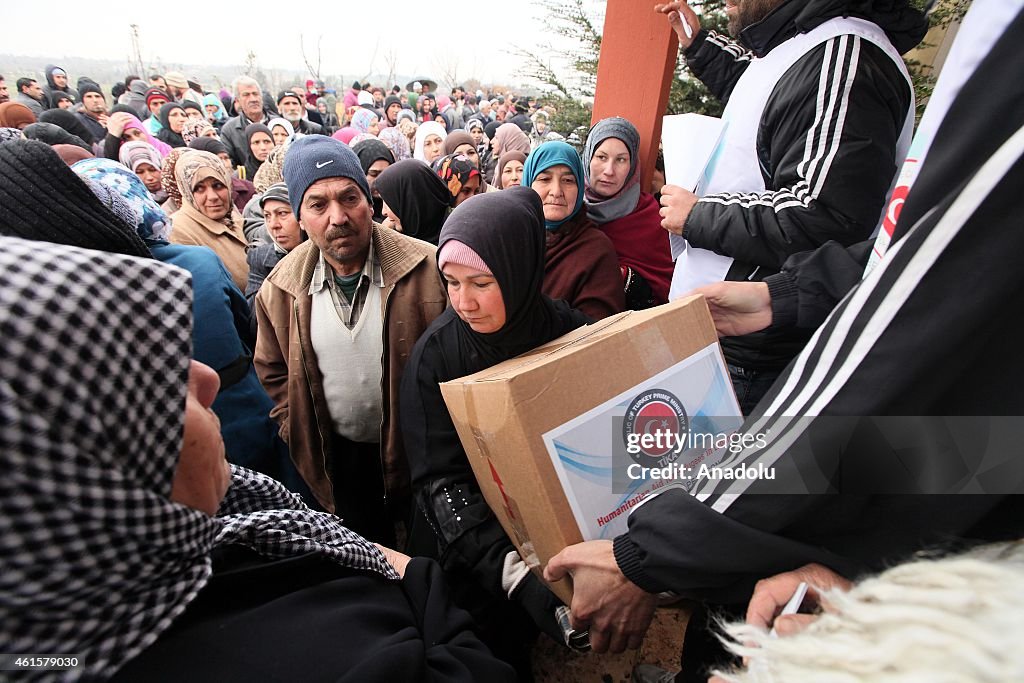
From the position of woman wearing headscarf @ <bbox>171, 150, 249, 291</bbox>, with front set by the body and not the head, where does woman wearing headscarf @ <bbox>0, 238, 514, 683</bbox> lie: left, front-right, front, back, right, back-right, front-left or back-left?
front-right

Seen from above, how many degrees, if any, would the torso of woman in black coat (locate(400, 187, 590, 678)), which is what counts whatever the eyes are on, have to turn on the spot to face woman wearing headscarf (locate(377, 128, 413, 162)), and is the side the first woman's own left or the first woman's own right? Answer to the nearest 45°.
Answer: approximately 180°

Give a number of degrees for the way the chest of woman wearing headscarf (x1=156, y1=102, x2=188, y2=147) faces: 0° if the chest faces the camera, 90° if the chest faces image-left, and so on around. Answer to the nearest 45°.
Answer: approximately 315°

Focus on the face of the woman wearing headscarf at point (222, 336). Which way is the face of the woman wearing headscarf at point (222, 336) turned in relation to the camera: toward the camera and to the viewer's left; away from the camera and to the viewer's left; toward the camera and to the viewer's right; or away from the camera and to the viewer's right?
away from the camera and to the viewer's right

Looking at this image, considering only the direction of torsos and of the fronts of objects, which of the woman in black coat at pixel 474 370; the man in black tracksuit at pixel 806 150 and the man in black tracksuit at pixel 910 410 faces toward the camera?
the woman in black coat

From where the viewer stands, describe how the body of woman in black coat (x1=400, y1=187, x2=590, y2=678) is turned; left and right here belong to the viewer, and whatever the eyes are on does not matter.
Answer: facing the viewer

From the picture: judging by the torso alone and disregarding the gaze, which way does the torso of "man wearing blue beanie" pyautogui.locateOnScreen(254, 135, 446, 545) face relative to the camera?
toward the camera

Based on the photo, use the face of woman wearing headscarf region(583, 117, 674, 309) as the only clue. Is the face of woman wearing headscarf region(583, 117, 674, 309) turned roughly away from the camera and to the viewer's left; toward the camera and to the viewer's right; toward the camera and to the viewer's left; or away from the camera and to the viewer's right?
toward the camera and to the viewer's left

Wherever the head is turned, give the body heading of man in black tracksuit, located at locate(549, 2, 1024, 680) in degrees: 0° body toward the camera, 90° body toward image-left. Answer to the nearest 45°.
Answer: approximately 90°

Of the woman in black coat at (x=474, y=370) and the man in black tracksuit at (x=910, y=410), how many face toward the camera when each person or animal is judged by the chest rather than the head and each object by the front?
1

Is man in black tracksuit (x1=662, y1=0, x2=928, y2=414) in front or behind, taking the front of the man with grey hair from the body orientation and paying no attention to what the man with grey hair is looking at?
in front

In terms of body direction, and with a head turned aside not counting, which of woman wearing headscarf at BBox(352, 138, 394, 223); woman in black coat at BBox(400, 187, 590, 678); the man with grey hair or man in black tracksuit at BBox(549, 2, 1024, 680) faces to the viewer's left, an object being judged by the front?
the man in black tracksuit

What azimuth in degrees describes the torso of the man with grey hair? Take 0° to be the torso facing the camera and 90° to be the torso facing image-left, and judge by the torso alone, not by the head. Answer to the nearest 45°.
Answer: approximately 315°
